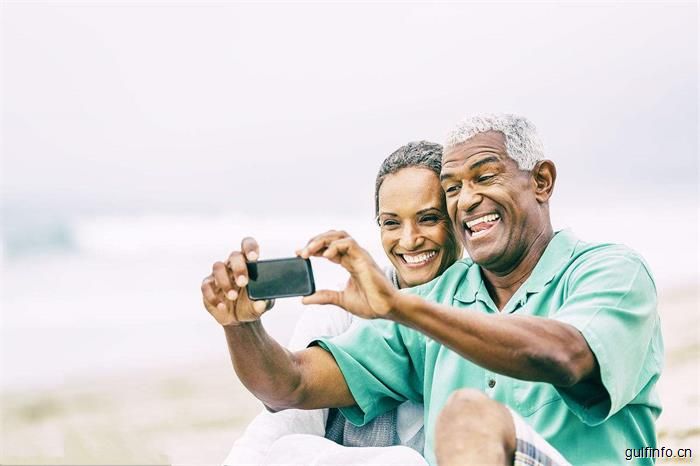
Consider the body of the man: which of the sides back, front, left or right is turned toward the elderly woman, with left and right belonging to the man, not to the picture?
right

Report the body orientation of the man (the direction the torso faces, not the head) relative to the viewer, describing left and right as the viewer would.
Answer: facing the viewer and to the left of the viewer

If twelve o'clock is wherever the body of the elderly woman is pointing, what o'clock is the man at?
The man is roughly at 10 o'clock from the elderly woman.

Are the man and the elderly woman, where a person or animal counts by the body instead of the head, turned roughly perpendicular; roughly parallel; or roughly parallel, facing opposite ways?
roughly parallel

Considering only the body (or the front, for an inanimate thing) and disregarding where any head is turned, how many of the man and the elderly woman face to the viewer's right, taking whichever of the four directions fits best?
0

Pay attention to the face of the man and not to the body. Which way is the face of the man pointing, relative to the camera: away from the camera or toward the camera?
toward the camera

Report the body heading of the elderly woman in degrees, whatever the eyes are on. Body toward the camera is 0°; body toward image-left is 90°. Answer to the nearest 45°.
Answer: approximately 45°
